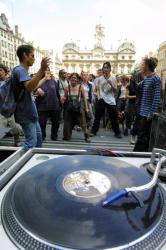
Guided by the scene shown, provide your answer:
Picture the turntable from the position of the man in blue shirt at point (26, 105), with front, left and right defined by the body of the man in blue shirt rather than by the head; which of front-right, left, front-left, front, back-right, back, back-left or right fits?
right

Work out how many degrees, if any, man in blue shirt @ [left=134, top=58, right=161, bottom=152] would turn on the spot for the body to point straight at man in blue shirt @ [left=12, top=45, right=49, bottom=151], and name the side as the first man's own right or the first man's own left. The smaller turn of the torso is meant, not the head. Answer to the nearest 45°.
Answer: approximately 45° to the first man's own left

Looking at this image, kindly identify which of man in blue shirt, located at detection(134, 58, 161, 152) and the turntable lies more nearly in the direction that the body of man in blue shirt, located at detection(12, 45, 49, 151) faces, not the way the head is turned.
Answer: the man in blue shirt

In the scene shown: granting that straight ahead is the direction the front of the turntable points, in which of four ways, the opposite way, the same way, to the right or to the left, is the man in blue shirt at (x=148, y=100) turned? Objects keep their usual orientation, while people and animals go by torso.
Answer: to the right

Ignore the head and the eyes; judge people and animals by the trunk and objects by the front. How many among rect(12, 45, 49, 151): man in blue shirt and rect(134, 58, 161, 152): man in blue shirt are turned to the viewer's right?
1

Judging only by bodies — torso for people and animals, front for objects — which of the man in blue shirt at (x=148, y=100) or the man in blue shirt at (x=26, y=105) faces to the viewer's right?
the man in blue shirt at (x=26, y=105)

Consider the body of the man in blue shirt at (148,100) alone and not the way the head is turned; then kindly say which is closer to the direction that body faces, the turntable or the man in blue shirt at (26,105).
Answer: the man in blue shirt

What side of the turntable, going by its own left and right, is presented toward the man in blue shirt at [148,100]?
back

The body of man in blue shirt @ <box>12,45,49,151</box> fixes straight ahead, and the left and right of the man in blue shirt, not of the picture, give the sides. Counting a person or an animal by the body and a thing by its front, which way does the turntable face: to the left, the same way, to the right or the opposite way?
to the right

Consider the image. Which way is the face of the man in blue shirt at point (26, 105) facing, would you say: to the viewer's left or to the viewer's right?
to the viewer's right

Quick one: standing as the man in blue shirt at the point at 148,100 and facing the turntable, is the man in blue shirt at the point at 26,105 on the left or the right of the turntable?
right

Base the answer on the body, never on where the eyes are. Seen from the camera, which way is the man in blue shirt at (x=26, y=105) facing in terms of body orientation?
to the viewer's right

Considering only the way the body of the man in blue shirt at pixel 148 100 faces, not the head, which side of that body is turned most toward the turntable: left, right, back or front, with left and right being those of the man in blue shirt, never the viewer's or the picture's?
left
